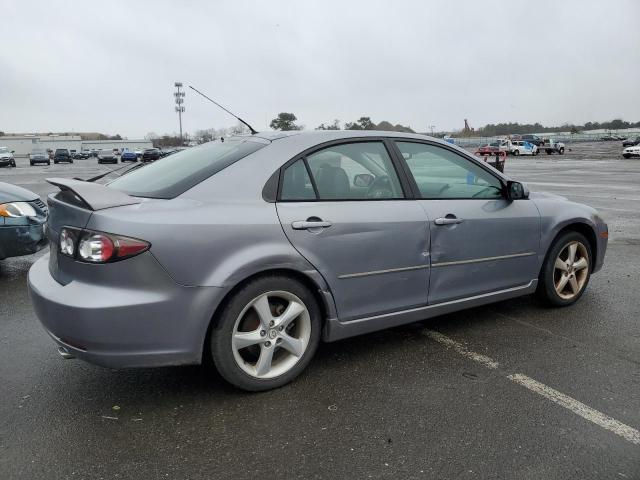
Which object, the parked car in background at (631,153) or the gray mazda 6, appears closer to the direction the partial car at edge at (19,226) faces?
the gray mazda 6

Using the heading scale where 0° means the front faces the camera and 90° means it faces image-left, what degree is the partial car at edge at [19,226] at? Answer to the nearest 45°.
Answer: approximately 315°

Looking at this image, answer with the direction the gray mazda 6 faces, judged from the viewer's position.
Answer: facing away from the viewer and to the right of the viewer

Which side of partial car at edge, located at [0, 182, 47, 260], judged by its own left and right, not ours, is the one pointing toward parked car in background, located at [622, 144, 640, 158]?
left

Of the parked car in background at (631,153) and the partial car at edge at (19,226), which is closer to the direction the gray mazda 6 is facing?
the parked car in background

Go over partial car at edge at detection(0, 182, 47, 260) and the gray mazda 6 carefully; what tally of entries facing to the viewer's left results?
0

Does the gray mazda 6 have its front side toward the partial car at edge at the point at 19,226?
no

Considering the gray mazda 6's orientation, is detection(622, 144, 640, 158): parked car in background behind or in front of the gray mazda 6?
in front
